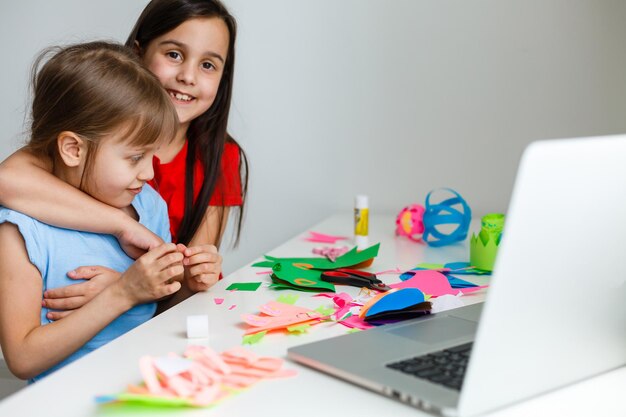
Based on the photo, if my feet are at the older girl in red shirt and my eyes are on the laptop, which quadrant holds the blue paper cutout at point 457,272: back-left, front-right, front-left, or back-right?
front-left

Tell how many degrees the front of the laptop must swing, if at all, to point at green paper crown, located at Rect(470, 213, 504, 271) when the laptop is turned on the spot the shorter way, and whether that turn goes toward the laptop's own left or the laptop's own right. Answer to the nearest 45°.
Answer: approximately 45° to the laptop's own right

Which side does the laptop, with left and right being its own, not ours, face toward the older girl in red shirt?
front

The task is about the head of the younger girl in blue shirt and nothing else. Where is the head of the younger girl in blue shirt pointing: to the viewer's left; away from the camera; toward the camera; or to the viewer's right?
to the viewer's right

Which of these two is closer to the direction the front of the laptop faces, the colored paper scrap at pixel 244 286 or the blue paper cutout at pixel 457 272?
the colored paper scrap

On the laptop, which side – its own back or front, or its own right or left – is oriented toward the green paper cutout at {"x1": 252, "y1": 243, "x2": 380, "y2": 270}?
front

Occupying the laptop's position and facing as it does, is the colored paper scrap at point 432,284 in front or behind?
in front

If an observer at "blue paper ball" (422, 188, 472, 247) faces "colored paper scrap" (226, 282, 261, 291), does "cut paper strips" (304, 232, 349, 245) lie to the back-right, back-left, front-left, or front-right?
front-right

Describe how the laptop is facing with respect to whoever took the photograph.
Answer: facing away from the viewer and to the left of the viewer
